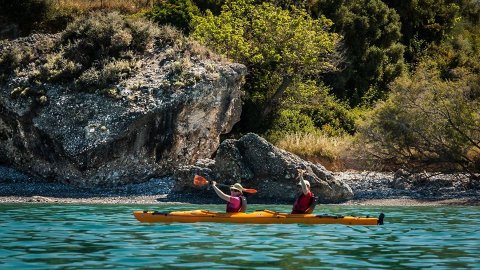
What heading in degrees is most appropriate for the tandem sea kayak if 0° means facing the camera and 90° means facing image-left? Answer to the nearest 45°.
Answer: approximately 90°

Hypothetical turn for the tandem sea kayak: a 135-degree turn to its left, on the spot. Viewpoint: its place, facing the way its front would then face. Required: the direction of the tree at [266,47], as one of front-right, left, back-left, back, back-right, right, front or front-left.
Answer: back-left
